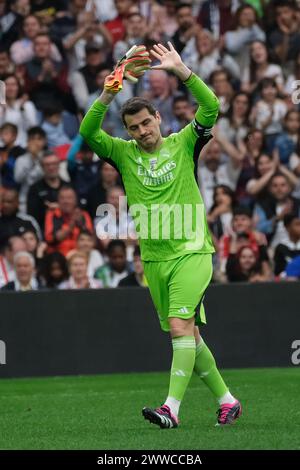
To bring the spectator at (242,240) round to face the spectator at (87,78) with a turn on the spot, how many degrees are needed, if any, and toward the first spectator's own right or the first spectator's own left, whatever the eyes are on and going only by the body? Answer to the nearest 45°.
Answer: approximately 135° to the first spectator's own right

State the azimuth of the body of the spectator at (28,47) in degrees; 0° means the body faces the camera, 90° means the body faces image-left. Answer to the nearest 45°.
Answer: approximately 0°

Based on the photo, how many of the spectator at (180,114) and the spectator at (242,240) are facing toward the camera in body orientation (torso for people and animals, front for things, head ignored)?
2

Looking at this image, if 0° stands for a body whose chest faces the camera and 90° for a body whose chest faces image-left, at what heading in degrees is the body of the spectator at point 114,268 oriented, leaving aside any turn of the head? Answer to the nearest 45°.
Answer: approximately 0°
